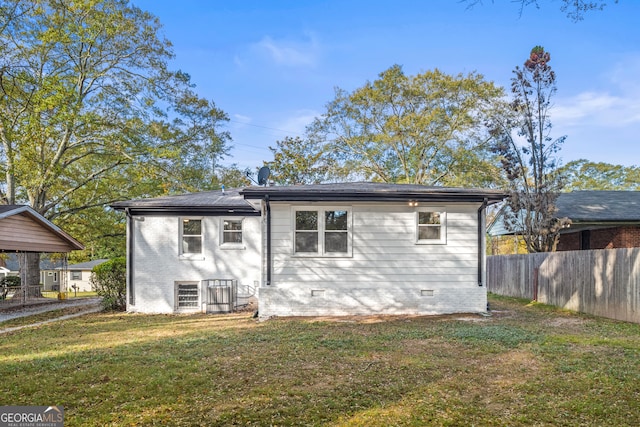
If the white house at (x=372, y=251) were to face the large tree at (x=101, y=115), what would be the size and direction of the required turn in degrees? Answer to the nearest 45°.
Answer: approximately 45° to its left

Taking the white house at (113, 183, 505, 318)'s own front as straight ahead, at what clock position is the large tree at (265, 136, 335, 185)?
The large tree is roughly at 12 o'clock from the white house.

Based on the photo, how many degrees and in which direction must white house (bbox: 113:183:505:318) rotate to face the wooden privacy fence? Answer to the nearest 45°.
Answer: approximately 90° to its right

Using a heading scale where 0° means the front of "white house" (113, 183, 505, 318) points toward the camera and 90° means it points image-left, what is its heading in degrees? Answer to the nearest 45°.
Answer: approximately 180°
